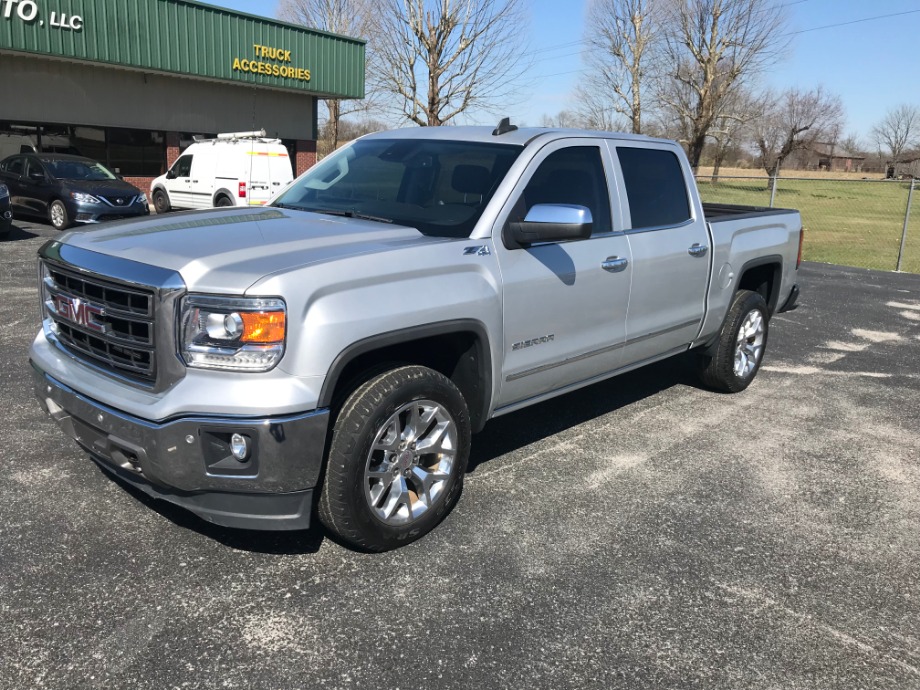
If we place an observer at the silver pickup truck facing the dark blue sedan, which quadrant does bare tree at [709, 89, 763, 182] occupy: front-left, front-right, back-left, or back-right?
front-right

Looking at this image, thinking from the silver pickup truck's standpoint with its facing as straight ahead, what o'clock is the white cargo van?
The white cargo van is roughly at 4 o'clock from the silver pickup truck.

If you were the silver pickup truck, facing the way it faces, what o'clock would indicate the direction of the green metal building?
The green metal building is roughly at 4 o'clock from the silver pickup truck.

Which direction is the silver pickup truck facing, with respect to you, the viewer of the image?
facing the viewer and to the left of the viewer

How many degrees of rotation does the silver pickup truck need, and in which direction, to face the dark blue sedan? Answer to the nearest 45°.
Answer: approximately 90° to its right

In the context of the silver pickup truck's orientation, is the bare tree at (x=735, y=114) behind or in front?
behind

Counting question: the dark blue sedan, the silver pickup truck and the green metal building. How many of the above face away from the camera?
0

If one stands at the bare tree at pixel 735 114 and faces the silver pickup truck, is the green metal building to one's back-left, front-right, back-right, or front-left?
front-right

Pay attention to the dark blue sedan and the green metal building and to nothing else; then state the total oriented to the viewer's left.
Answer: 0

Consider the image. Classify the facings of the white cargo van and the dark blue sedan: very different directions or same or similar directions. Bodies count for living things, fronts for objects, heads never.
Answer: very different directions

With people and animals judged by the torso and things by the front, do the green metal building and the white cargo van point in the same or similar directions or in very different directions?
very different directions

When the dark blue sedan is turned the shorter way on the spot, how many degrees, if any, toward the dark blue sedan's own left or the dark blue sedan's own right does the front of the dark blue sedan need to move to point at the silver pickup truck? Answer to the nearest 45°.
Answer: approximately 45° to the dark blue sedan's own right

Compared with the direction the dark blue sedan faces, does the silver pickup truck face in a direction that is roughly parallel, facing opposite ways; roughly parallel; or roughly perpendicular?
roughly perpendicular

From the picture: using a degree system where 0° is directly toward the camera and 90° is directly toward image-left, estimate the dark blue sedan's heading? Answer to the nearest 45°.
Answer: approximately 315°

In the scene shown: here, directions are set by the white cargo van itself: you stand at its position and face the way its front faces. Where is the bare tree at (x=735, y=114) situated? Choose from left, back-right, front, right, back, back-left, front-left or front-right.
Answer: right

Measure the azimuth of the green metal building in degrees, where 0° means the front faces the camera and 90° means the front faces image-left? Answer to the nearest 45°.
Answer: approximately 315°

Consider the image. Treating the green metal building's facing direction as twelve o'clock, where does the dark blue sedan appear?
The dark blue sedan is roughly at 2 o'clock from the green metal building.
